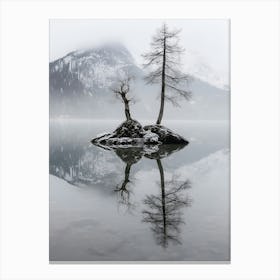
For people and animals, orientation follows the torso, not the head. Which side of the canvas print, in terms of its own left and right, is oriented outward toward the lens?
front
